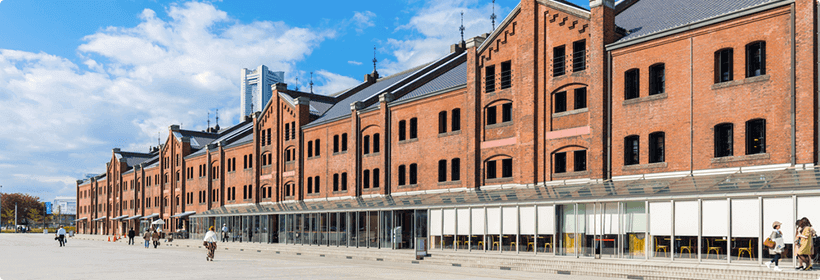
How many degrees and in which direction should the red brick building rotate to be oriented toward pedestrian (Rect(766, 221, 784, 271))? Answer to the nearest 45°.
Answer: approximately 45° to its left

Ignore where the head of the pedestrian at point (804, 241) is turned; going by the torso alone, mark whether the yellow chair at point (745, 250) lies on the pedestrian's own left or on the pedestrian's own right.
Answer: on the pedestrian's own right

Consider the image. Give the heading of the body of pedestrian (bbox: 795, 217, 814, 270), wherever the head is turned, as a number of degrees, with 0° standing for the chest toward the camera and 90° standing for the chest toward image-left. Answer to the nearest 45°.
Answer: approximately 90°

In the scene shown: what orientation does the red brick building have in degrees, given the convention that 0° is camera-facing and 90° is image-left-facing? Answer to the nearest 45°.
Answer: approximately 45°
